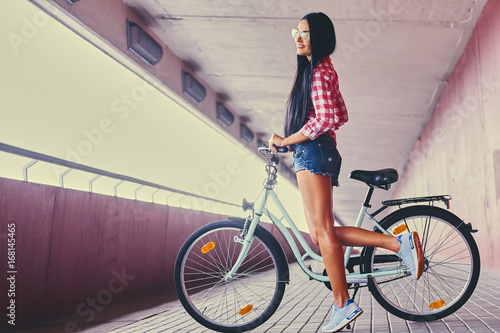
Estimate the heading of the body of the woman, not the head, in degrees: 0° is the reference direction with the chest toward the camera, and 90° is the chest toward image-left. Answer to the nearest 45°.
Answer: approximately 90°

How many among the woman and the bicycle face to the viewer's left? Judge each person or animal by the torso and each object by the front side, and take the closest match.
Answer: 2

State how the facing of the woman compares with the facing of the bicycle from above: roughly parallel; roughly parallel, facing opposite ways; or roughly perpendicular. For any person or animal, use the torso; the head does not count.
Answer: roughly parallel

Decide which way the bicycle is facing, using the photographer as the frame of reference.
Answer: facing to the left of the viewer
